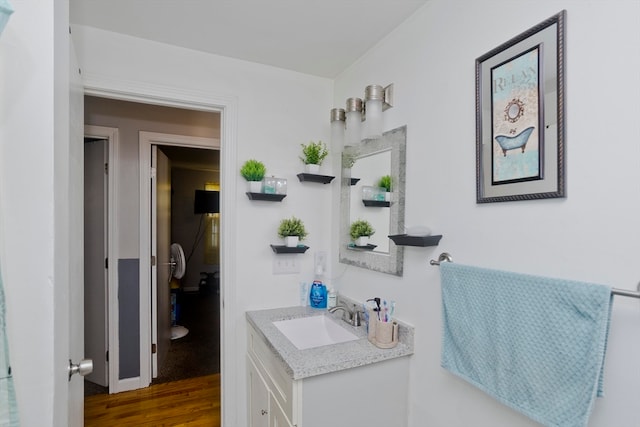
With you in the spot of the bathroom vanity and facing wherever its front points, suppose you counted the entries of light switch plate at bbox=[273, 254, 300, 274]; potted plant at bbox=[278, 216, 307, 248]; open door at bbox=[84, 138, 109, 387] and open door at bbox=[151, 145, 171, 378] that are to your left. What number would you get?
0

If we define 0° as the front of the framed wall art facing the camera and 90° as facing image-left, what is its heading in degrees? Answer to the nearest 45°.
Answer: approximately 45°

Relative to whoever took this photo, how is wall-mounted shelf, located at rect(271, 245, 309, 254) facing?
facing the viewer

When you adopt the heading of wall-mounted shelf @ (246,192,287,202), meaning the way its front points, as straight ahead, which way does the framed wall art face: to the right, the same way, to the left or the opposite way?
to the right

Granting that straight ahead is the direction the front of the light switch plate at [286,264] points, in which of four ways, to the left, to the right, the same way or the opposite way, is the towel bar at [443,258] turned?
to the right

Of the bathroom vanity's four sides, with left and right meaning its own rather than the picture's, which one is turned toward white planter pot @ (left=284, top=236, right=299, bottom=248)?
right

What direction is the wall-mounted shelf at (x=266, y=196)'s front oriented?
toward the camera

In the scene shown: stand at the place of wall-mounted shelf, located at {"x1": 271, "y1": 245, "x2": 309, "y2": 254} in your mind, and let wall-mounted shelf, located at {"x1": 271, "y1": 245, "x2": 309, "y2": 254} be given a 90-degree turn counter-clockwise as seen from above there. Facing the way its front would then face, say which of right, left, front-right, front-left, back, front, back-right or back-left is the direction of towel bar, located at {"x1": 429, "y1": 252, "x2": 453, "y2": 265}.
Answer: front-right

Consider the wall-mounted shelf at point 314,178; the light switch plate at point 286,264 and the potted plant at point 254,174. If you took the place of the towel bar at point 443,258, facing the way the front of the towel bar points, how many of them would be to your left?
0

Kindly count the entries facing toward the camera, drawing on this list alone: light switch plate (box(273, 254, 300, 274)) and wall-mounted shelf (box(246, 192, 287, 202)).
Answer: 2
